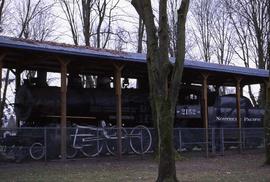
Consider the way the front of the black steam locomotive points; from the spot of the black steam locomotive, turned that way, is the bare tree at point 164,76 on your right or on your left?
on your left

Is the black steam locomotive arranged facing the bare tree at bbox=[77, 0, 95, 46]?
no

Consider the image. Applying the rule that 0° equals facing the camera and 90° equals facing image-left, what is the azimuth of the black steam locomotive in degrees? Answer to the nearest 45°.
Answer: approximately 45°
